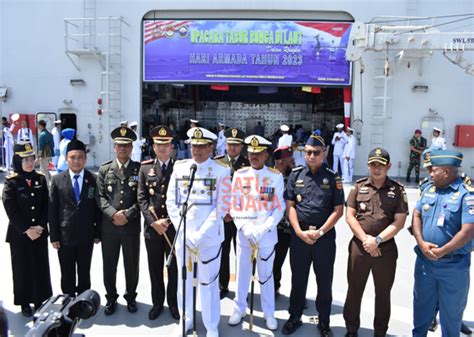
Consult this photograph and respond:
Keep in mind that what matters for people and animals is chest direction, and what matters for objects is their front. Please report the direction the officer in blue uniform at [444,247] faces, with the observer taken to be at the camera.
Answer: facing the viewer and to the left of the viewer

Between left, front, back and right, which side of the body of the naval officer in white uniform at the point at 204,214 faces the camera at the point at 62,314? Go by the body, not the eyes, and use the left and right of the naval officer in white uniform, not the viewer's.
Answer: front

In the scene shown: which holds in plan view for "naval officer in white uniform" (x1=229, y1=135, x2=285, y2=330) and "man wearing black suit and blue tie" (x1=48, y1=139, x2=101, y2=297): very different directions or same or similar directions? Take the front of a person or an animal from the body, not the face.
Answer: same or similar directions

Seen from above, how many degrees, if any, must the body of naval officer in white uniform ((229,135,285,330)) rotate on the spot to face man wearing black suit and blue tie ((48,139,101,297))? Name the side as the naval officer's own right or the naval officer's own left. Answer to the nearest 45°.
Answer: approximately 90° to the naval officer's own right

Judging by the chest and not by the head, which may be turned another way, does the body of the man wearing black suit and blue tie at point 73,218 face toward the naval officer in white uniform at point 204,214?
no

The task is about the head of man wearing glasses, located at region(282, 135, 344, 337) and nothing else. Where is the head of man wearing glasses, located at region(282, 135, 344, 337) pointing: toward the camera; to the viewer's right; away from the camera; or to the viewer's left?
toward the camera

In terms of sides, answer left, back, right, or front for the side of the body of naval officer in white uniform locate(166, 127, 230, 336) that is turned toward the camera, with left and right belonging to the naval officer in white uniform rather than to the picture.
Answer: front

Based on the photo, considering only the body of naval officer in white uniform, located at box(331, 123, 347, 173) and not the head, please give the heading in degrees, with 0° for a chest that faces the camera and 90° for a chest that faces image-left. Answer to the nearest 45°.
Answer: approximately 0°

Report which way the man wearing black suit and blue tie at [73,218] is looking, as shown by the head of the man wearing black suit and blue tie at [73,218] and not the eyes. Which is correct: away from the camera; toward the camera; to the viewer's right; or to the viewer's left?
toward the camera

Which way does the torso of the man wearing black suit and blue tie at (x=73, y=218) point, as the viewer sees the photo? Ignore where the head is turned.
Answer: toward the camera

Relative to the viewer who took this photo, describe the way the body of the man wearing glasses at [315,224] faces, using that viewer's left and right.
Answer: facing the viewer
